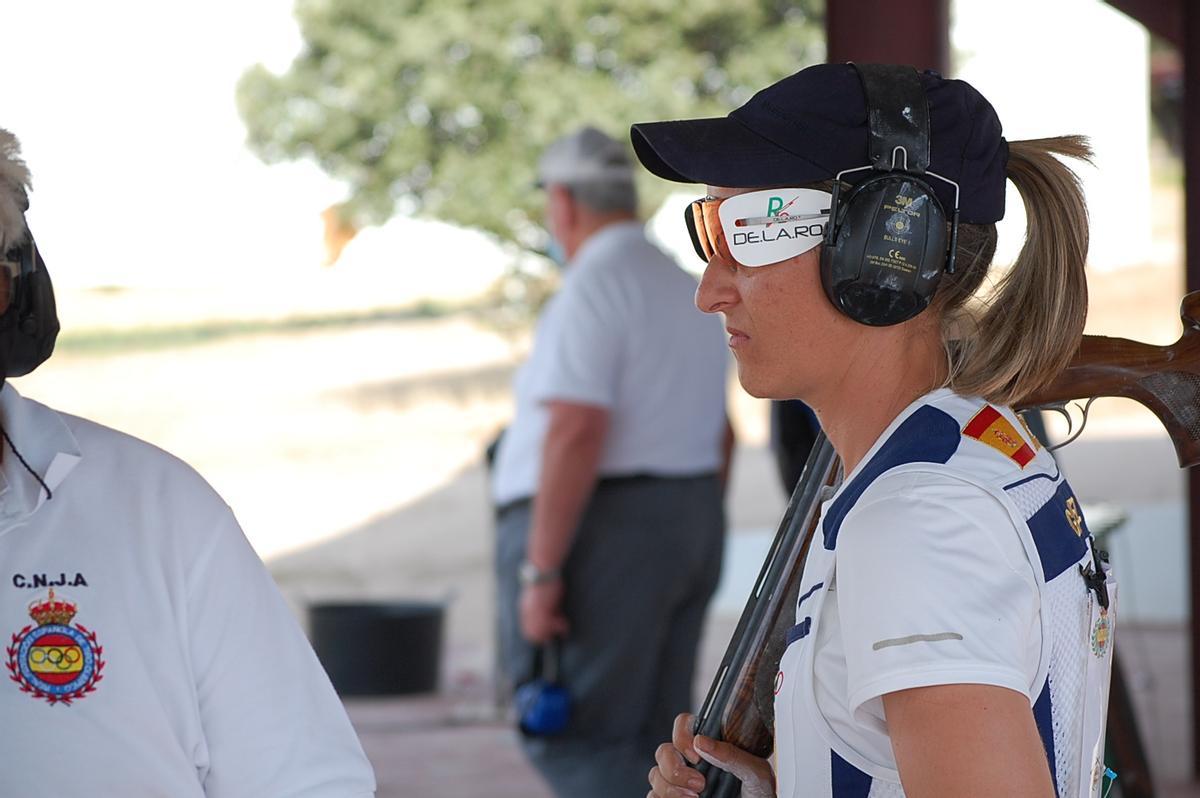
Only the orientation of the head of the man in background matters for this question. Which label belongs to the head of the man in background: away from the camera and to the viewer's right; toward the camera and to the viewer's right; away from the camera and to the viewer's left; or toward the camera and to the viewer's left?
away from the camera and to the viewer's left

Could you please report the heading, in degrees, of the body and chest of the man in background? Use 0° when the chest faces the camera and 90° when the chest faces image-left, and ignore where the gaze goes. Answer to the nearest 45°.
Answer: approximately 135°

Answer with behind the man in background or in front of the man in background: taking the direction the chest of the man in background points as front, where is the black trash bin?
in front

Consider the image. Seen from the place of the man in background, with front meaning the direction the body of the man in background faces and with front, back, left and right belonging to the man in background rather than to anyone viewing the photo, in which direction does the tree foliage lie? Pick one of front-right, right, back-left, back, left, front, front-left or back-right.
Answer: front-right
